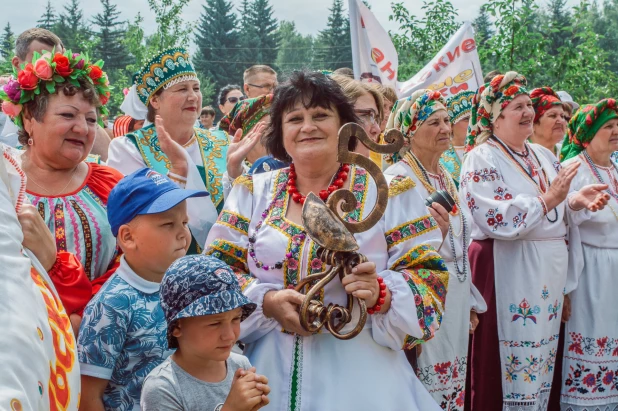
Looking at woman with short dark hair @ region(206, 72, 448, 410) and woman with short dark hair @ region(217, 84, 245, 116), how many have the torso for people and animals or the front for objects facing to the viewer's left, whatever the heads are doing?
0

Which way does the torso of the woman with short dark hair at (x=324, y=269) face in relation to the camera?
toward the camera

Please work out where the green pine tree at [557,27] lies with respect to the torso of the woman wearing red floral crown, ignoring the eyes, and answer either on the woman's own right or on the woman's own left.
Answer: on the woman's own left

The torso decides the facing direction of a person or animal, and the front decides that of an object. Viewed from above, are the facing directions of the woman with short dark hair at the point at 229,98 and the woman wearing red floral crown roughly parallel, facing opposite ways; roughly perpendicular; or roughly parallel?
roughly parallel

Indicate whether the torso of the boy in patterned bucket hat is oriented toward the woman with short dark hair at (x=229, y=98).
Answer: no

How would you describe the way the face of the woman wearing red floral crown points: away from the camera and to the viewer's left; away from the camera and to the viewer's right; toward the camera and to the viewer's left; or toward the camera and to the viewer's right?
toward the camera and to the viewer's right

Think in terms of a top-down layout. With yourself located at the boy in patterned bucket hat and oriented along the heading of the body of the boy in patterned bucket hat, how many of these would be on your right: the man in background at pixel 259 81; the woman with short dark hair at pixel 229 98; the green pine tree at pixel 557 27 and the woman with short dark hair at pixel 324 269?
0

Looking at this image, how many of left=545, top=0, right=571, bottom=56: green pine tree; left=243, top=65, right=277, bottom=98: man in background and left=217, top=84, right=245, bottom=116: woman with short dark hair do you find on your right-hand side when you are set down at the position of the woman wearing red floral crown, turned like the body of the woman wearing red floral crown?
0

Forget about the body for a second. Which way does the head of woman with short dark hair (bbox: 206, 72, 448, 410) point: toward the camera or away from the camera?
toward the camera

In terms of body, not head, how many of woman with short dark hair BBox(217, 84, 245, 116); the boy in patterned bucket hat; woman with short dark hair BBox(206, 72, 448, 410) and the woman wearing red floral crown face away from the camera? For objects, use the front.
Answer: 0

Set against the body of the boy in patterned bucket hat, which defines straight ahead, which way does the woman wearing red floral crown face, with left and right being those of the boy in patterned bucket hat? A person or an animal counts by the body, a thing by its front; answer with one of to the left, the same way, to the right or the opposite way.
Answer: the same way

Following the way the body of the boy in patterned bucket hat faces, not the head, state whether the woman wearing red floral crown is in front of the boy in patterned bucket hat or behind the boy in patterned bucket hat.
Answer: behind

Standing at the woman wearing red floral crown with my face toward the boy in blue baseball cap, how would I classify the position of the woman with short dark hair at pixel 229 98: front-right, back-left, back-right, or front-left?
back-left

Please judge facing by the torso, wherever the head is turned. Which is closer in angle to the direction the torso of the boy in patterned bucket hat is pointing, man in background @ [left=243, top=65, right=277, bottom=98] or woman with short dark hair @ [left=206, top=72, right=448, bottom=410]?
the woman with short dark hair

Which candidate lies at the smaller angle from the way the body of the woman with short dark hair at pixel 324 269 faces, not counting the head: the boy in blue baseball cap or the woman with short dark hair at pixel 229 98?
the boy in blue baseball cap

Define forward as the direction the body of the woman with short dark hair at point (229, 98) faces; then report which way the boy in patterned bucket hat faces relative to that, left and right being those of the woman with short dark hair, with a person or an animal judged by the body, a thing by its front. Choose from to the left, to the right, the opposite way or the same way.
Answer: the same way

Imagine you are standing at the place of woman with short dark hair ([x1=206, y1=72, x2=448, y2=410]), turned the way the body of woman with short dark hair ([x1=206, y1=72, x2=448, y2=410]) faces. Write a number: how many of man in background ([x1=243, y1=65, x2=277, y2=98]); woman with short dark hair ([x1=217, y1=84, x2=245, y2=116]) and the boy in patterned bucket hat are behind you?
2

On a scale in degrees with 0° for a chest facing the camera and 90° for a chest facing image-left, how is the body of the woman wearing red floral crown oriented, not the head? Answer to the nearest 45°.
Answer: approximately 315°

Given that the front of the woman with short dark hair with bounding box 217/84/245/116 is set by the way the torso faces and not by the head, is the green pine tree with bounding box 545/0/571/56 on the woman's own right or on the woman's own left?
on the woman's own left

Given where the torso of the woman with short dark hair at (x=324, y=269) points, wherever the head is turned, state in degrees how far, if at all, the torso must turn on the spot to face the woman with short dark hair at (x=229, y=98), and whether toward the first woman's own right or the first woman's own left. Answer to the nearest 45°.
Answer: approximately 180°
